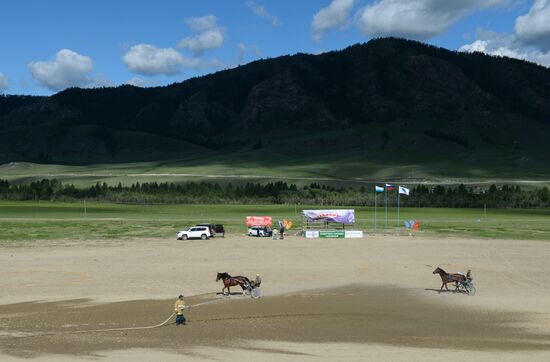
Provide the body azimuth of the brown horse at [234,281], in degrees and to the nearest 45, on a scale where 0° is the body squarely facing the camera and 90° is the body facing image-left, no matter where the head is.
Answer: approximately 90°
